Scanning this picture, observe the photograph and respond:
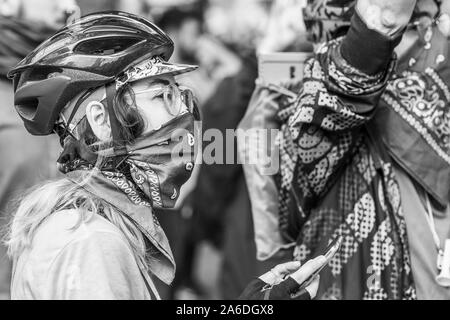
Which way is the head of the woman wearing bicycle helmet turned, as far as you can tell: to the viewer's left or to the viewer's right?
to the viewer's right

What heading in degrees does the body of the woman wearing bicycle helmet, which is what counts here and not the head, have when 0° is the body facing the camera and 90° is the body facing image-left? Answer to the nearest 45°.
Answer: approximately 270°
